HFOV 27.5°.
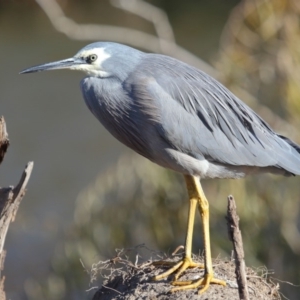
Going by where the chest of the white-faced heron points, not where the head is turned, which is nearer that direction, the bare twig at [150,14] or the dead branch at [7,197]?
the dead branch

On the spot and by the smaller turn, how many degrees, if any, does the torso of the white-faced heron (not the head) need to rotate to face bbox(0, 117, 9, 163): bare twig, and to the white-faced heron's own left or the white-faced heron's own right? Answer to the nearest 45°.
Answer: approximately 45° to the white-faced heron's own left

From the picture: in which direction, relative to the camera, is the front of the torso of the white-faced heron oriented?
to the viewer's left

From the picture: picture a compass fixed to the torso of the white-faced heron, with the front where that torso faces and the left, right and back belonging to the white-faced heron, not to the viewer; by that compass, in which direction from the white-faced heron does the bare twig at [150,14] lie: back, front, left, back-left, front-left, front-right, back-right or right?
right
